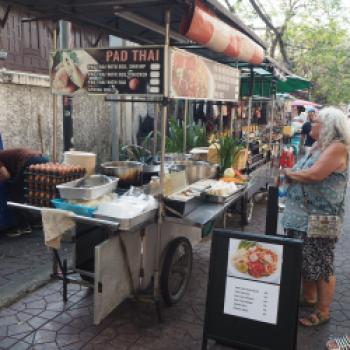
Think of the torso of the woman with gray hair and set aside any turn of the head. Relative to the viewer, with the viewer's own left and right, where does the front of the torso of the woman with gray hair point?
facing to the left of the viewer

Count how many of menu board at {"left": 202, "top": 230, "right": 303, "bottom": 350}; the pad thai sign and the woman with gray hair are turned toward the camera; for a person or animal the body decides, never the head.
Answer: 2

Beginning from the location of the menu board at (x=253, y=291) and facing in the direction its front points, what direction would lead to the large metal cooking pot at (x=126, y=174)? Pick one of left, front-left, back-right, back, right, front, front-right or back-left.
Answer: back-right

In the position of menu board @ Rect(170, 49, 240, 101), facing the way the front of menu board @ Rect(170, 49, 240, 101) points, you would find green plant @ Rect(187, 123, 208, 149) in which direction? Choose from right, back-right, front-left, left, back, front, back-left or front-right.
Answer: back-left

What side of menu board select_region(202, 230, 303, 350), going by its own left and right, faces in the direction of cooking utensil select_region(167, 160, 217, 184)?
back

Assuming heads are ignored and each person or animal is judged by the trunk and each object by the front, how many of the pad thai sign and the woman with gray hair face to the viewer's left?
1
